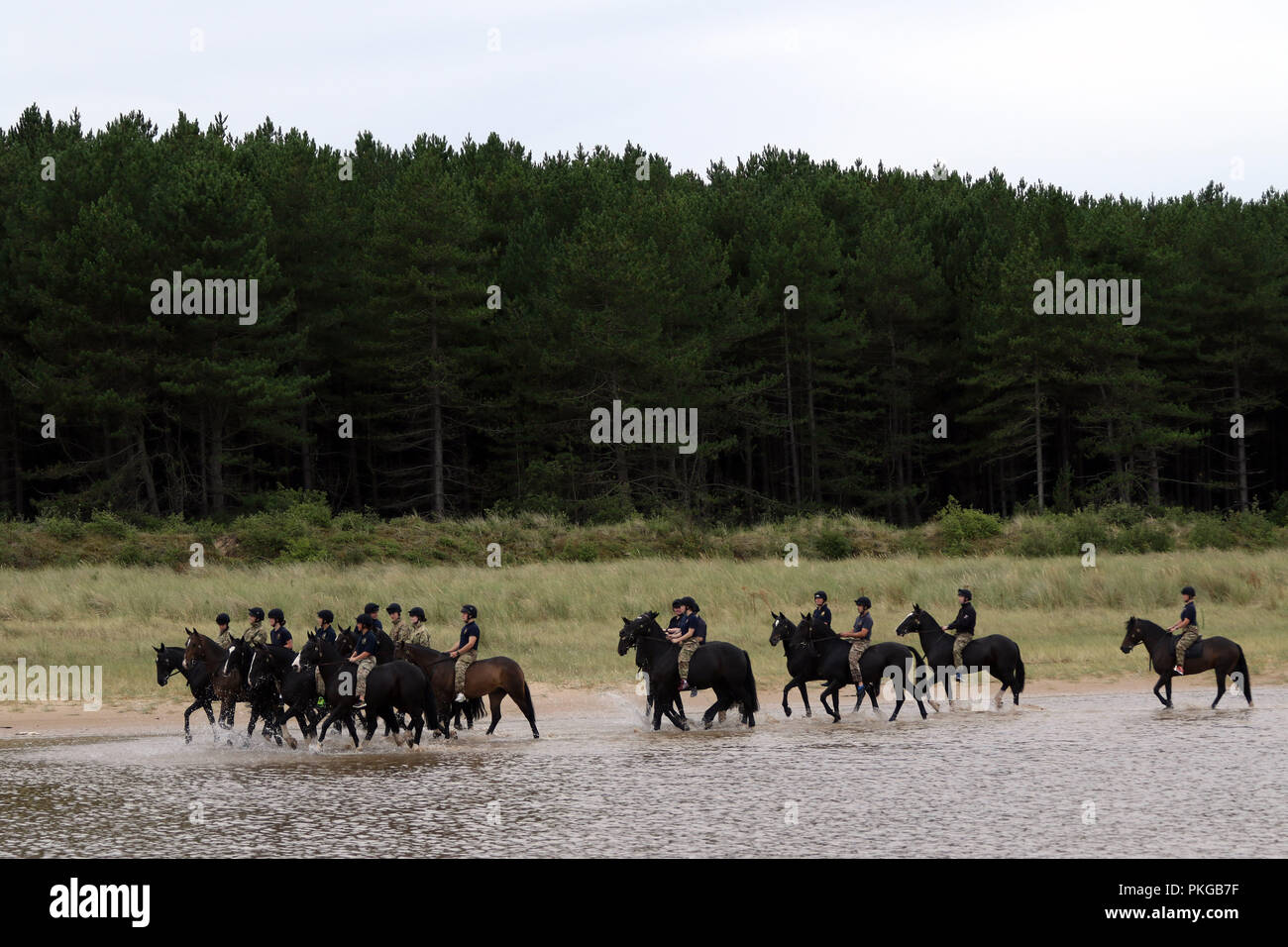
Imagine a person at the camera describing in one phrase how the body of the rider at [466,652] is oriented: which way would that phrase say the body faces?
to the viewer's left

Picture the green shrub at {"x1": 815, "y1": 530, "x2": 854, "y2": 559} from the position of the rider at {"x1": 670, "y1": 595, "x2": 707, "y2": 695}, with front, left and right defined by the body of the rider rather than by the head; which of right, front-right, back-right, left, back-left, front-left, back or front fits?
right

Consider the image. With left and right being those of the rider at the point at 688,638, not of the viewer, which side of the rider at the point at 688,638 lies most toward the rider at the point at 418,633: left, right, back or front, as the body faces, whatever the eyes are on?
front

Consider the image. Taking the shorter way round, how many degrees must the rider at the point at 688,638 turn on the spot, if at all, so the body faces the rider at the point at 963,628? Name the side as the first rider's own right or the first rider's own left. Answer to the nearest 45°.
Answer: approximately 135° to the first rider's own right

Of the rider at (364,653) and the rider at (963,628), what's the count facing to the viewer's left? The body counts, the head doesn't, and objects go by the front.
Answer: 2

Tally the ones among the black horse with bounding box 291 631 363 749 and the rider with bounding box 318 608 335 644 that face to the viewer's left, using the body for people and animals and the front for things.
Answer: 2

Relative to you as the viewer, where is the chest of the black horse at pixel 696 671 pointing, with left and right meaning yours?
facing to the left of the viewer

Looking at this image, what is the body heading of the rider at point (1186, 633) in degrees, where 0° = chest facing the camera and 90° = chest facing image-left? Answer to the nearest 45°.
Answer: approximately 90°

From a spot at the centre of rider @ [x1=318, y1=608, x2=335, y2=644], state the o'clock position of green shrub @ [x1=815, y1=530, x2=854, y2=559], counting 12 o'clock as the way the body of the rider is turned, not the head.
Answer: The green shrub is roughly at 4 o'clock from the rider.

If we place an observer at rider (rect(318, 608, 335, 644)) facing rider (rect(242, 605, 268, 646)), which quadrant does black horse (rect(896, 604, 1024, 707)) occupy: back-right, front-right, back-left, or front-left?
back-right

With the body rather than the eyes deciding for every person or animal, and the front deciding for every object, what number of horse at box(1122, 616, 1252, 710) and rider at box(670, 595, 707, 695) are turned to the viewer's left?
2

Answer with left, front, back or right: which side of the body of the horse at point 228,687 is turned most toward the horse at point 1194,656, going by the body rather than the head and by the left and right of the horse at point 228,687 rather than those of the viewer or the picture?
back

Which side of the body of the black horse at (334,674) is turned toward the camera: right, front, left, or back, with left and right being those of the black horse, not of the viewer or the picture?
left

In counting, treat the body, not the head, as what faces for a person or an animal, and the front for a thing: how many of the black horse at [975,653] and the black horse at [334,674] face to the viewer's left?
2

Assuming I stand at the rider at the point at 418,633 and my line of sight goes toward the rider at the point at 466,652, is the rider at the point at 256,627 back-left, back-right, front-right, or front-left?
back-right

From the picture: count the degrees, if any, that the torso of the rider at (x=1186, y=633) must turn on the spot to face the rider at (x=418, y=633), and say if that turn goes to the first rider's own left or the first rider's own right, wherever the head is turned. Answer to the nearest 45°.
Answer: approximately 45° to the first rider's own left

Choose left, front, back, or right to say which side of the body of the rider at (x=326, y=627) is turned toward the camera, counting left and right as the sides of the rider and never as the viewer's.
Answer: left

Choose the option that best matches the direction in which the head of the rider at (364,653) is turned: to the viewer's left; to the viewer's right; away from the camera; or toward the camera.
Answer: to the viewer's left
